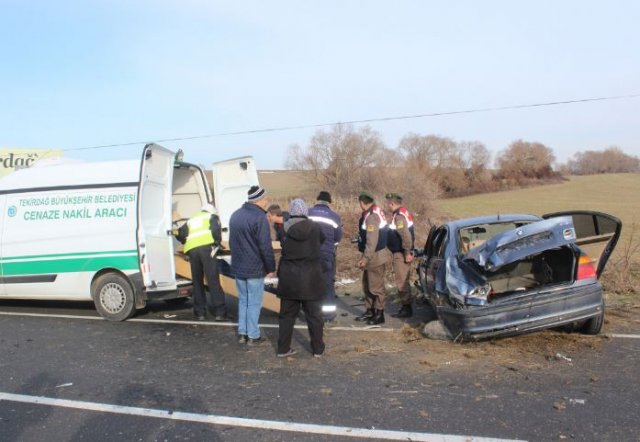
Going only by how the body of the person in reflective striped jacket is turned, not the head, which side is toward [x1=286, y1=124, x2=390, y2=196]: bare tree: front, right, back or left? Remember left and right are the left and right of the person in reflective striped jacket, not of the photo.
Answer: front

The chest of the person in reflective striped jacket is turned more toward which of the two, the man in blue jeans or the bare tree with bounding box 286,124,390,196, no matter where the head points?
the bare tree

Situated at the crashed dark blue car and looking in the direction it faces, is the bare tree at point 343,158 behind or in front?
in front

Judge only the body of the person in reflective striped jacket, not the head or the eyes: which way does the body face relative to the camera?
away from the camera

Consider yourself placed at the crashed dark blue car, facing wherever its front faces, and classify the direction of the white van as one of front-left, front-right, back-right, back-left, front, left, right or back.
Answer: left

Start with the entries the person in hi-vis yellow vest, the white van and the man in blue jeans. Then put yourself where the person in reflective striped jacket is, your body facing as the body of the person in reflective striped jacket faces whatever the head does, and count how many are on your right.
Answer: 0

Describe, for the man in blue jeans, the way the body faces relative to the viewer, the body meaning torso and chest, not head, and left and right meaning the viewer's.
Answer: facing away from the viewer and to the right of the viewer

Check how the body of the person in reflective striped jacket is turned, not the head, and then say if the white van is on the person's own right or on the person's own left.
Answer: on the person's own left

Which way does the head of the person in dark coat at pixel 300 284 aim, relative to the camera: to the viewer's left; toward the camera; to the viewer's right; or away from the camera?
away from the camera

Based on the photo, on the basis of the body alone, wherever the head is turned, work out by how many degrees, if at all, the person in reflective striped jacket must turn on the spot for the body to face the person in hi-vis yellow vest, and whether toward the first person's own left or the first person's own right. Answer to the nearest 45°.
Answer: approximately 90° to the first person's own left

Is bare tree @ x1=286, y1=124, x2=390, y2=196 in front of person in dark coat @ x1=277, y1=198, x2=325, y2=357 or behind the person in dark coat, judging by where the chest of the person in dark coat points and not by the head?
in front

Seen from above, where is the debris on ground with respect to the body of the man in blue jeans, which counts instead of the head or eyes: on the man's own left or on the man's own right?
on the man's own right

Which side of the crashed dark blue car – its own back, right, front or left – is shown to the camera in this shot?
back

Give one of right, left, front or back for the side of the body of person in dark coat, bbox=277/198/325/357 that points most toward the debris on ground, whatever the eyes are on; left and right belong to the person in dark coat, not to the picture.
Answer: right

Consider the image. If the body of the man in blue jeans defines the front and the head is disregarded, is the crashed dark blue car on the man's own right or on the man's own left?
on the man's own right

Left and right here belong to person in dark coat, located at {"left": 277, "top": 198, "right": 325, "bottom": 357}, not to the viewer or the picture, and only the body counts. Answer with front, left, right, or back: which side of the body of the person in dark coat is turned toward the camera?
back

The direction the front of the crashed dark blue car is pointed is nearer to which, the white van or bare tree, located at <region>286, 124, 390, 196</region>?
the bare tree
